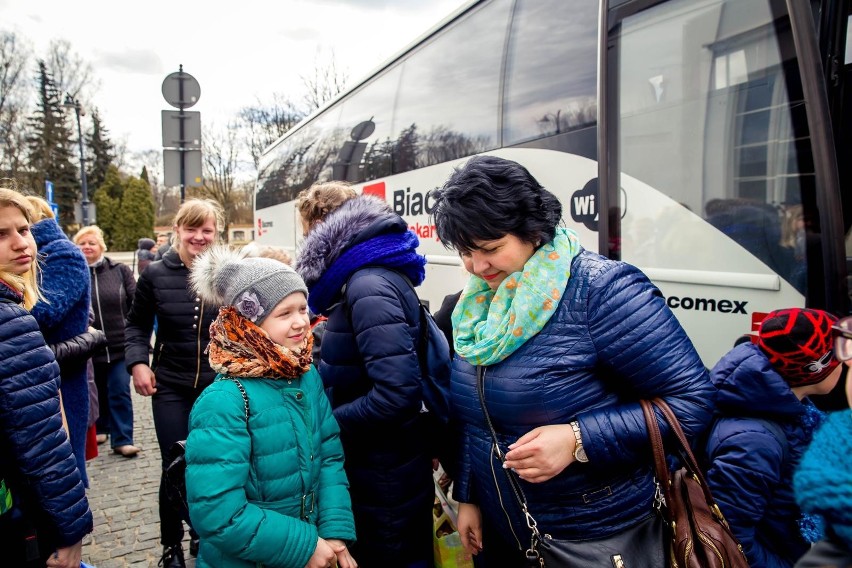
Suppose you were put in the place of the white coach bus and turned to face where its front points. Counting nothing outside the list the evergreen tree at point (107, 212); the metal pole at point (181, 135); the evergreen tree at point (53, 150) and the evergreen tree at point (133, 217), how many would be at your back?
4

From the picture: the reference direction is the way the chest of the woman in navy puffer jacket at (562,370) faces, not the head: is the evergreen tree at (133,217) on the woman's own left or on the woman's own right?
on the woman's own right

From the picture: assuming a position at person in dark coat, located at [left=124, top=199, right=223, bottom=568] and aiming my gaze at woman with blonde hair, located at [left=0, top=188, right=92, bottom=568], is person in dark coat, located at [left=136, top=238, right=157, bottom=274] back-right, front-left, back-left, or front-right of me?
back-right

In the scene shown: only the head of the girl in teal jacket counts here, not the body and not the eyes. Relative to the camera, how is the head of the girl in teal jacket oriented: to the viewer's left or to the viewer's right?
to the viewer's right

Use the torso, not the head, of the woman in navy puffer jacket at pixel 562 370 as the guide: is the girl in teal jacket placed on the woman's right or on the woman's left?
on the woman's right

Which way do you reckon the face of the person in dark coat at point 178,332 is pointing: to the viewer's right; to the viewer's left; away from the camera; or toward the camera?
toward the camera

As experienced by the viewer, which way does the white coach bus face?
facing the viewer and to the right of the viewer

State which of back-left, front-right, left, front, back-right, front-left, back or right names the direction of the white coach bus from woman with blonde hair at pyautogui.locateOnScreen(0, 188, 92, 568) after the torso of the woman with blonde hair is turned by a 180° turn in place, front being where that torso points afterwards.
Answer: front-right

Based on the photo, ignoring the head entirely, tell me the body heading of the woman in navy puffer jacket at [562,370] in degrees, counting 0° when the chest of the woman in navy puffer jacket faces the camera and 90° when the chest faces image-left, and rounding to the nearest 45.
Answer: approximately 45°

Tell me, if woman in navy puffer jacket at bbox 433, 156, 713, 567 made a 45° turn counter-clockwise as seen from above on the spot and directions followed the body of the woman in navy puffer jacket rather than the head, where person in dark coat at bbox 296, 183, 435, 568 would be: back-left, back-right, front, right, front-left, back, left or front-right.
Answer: back-right

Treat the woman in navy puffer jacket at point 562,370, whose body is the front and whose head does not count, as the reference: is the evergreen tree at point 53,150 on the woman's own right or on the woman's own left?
on the woman's own right
